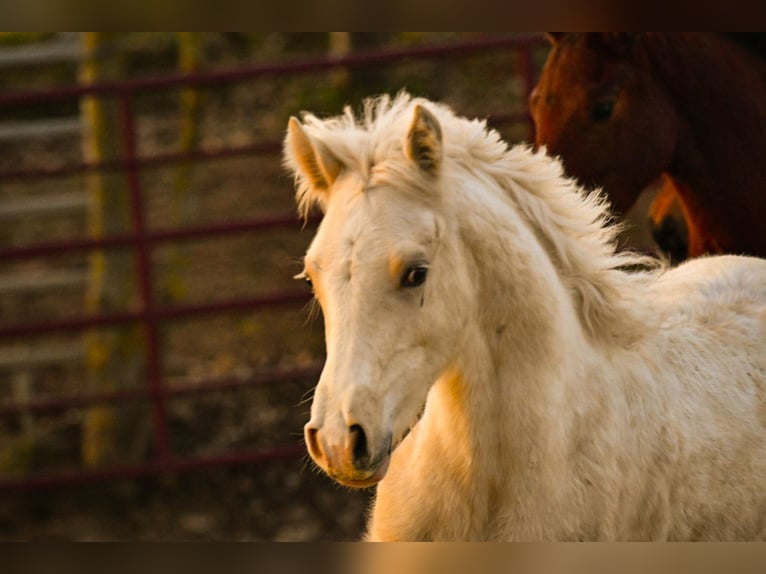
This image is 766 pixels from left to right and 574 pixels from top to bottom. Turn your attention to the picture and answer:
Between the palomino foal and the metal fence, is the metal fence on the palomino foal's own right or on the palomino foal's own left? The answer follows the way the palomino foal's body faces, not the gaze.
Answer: on the palomino foal's own right

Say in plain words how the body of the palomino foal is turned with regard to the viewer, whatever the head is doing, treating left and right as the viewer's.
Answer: facing the viewer and to the left of the viewer

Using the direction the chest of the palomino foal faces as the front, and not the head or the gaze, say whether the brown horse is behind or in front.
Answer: behind

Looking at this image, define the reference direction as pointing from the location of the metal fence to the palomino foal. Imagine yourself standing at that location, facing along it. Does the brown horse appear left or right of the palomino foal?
left
